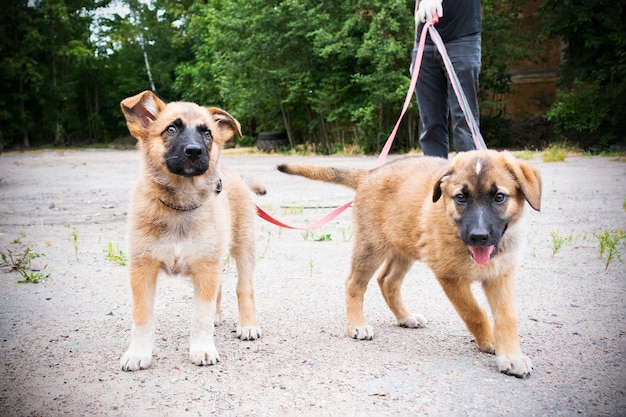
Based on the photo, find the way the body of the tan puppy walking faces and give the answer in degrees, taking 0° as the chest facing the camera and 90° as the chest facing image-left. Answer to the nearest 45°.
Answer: approximately 315°

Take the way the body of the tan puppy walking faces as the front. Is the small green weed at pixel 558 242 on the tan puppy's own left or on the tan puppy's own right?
on the tan puppy's own left

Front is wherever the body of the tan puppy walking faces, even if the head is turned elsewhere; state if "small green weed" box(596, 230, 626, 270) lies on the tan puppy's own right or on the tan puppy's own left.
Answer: on the tan puppy's own left

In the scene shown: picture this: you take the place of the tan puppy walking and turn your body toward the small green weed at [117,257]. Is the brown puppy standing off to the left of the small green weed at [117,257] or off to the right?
left

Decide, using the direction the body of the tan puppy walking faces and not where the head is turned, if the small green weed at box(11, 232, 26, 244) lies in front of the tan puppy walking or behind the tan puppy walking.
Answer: behind

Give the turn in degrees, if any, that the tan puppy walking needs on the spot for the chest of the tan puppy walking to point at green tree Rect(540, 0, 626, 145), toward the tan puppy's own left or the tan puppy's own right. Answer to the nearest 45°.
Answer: approximately 135° to the tan puppy's own left

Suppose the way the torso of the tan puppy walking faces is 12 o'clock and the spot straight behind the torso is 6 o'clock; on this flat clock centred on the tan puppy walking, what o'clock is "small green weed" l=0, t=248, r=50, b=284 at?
The small green weed is roughly at 5 o'clock from the tan puppy walking.

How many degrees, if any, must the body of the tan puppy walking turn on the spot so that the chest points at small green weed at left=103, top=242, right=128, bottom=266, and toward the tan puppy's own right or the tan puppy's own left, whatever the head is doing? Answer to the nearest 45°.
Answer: approximately 180°

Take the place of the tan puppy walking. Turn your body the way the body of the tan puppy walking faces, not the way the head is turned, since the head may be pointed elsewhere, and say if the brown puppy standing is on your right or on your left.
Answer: on your right

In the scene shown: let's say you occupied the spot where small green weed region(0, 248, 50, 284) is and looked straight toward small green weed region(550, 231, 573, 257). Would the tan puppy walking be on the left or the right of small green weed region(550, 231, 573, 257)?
right
